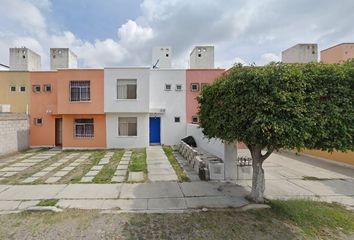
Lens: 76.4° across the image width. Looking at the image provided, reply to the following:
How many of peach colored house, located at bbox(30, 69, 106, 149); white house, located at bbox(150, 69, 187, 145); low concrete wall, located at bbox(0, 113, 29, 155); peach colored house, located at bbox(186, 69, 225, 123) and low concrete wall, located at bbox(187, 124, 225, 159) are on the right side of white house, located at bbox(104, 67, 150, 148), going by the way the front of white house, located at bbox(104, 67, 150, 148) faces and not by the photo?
2

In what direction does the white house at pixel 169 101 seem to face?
toward the camera

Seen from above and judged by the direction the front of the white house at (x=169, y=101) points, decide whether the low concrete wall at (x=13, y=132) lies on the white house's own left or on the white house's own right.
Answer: on the white house's own right

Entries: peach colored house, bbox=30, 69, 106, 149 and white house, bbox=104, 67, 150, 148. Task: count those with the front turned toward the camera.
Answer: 2

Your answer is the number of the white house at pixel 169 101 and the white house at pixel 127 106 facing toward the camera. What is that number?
2

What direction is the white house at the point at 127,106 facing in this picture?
toward the camera

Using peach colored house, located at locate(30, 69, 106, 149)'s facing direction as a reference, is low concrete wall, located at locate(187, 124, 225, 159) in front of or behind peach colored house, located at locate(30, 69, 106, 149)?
in front

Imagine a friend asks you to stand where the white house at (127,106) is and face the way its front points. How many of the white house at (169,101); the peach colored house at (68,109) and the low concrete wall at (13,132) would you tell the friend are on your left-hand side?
1

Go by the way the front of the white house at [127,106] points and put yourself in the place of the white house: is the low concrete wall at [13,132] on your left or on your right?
on your right

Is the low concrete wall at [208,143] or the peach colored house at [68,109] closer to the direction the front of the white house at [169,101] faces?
the low concrete wall

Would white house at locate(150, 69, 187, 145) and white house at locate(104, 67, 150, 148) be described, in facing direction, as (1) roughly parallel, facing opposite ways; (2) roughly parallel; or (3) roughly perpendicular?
roughly parallel

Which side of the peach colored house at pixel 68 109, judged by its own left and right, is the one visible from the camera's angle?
front

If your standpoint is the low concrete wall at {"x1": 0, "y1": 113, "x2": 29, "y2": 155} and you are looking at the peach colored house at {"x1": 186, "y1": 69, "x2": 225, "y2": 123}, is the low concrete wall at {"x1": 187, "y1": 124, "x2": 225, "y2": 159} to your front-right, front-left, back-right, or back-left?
front-right

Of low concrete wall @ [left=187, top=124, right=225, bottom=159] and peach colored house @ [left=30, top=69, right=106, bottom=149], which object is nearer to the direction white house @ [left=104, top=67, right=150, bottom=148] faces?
the low concrete wall

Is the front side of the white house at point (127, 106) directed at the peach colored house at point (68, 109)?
no

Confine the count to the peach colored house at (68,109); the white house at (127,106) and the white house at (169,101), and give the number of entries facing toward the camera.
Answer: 3

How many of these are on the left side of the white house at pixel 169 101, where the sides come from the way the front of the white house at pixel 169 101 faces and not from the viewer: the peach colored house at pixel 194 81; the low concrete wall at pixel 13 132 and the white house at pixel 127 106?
1
